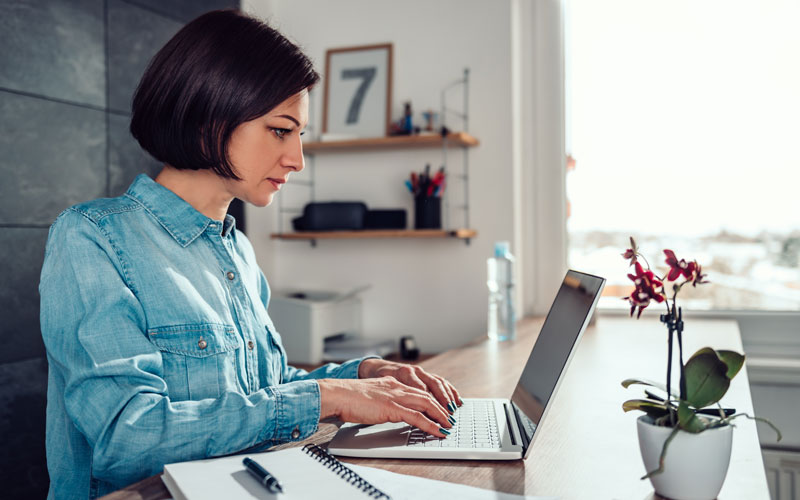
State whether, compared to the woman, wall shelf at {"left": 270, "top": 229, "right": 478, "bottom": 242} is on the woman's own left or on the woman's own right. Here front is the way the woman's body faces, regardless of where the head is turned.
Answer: on the woman's own left

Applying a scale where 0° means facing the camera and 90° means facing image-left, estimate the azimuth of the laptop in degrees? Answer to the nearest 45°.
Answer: approximately 90°

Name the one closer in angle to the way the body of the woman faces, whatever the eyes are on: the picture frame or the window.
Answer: the window

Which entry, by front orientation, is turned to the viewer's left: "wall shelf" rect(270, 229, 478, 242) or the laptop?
the laptop

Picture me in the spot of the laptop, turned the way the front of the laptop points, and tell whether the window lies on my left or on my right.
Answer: on my right

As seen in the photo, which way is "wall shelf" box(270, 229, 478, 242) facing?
toward the camera

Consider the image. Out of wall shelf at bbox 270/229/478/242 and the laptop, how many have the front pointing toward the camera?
1

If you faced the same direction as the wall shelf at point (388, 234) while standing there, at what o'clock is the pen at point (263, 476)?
The pen is roughly at 12 o'clock from the wall shelf.

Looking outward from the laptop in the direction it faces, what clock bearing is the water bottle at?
The water bottle is roughly at 3 o'clock from the laptop.

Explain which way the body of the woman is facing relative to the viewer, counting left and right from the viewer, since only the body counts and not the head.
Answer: facing the viewer and to the right of the viewer

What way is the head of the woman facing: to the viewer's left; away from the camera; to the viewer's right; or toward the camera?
to the viewer's right

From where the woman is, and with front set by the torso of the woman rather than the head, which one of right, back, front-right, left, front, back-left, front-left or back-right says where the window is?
left

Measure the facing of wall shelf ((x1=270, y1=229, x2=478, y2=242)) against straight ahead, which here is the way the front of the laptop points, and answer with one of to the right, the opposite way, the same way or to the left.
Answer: to the left
